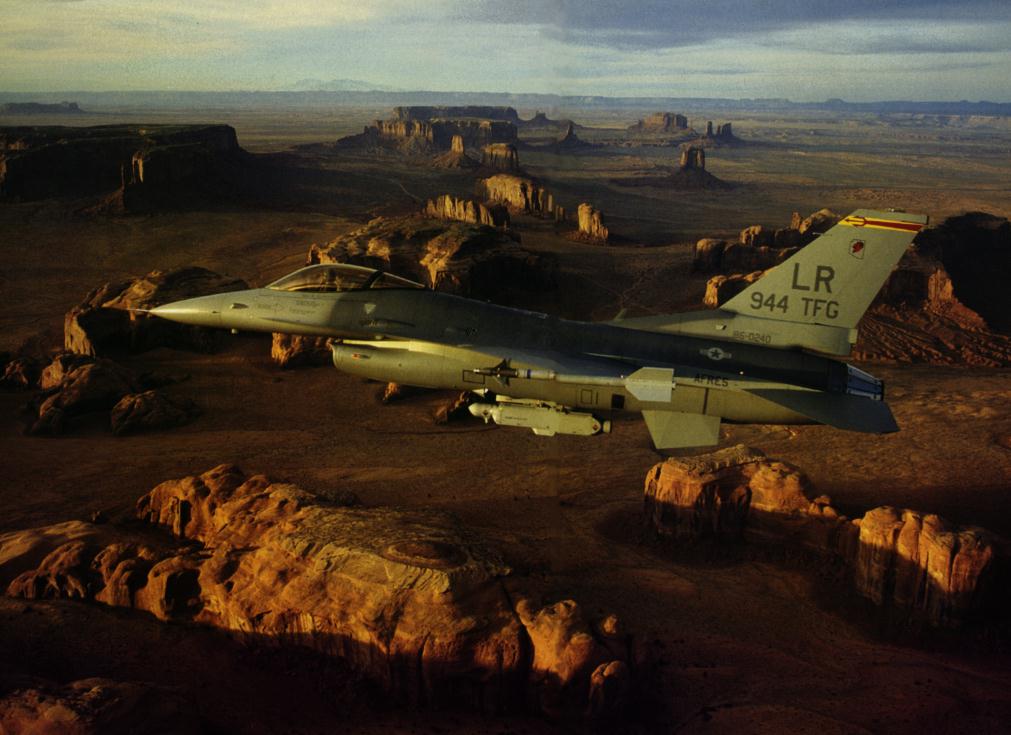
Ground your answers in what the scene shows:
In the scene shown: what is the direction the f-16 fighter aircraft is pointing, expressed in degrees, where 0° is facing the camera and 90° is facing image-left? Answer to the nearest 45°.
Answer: approximately 90°

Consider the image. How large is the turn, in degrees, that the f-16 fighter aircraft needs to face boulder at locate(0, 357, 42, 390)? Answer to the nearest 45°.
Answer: approximately 45° to its right

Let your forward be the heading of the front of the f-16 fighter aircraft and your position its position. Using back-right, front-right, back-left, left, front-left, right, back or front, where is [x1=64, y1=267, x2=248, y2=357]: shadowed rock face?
front-right

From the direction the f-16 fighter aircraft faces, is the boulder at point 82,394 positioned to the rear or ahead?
ahead

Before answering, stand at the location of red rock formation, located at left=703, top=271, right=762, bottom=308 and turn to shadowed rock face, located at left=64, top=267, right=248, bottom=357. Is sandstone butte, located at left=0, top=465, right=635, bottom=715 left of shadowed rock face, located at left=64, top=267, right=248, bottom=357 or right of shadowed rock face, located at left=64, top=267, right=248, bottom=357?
left
